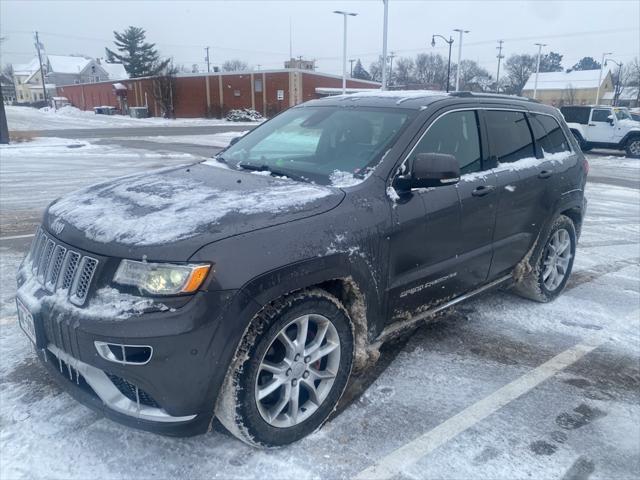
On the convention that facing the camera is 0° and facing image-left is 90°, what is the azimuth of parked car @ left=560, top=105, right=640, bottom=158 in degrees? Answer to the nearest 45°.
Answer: approximately 315°

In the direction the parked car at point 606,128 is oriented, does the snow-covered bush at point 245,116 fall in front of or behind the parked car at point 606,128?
behind

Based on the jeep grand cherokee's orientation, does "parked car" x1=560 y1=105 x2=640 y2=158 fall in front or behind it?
behind

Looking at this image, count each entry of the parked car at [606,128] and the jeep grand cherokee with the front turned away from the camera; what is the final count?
0

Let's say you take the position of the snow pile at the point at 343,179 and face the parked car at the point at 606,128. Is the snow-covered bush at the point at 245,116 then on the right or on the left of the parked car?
left

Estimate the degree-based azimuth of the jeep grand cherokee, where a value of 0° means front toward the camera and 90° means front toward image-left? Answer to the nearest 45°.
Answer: approximately 45°

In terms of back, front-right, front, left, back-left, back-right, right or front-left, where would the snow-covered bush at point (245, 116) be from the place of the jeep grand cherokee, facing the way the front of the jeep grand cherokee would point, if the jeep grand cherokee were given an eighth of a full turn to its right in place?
right
